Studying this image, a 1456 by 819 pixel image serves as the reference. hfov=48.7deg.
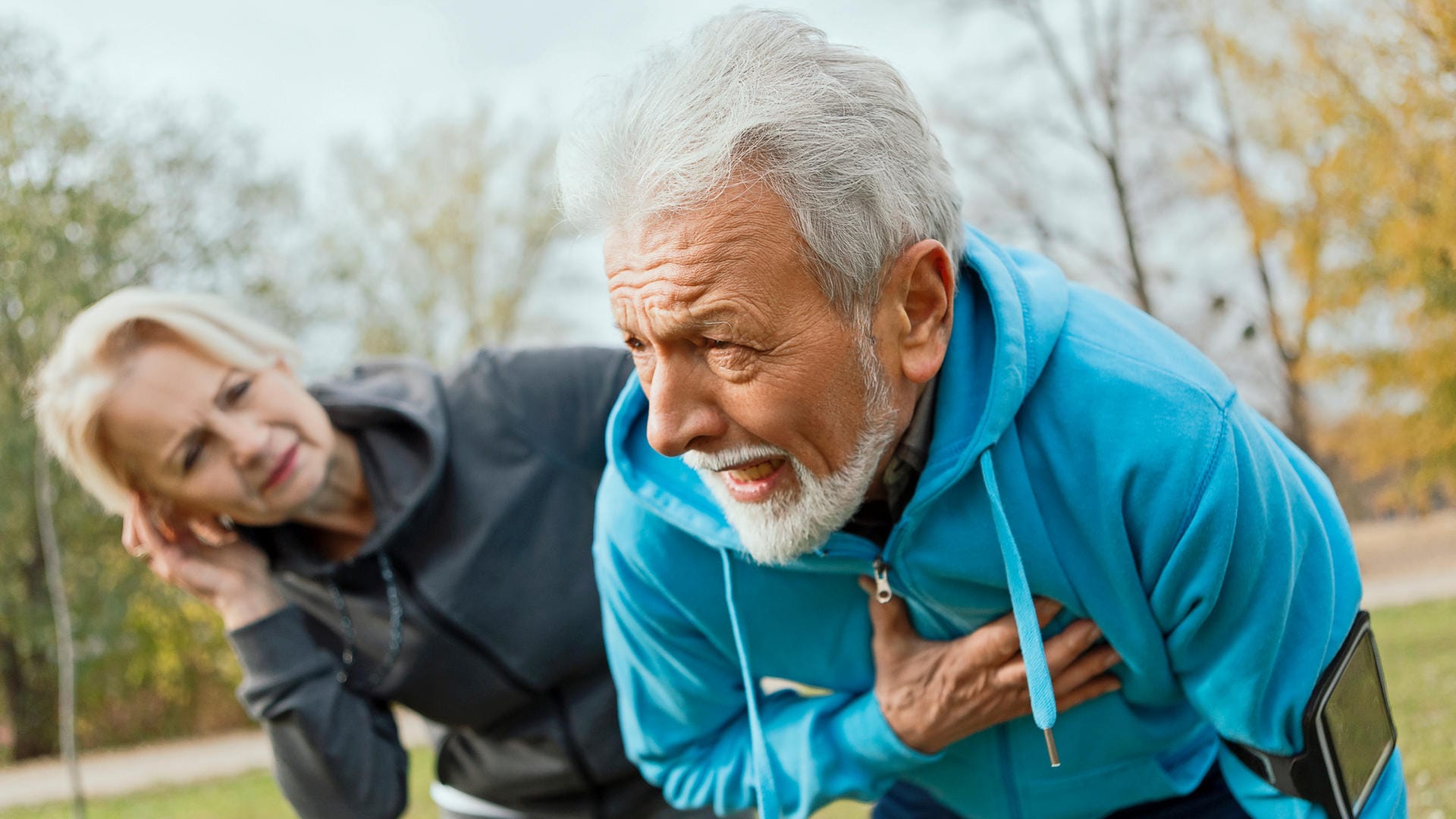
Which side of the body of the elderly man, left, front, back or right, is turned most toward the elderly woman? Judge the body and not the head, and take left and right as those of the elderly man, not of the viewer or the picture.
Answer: right

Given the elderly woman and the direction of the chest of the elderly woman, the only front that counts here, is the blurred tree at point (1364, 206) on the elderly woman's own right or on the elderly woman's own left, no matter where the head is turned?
on the elderly woman's own left

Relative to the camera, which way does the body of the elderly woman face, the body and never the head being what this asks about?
toward the camera

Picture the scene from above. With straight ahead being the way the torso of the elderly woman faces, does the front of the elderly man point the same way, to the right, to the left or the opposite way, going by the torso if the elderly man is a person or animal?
to the right

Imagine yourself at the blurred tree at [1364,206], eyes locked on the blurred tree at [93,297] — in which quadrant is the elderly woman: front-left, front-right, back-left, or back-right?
front-left

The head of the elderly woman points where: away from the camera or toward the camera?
toward the camera

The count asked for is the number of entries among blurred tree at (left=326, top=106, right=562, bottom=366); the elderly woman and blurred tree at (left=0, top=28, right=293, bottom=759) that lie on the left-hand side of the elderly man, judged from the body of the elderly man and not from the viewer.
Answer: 0

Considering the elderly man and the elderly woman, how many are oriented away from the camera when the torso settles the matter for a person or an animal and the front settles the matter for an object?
0

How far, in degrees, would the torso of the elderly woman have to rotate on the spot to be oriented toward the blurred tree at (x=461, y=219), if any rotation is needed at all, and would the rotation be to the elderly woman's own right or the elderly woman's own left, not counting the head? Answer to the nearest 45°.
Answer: approximately 180°

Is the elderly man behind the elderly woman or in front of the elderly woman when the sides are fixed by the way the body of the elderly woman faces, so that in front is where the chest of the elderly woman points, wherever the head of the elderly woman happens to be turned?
in front

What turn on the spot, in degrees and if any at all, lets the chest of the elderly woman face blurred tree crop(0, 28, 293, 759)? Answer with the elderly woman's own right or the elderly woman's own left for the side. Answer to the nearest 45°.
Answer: approximately 180°

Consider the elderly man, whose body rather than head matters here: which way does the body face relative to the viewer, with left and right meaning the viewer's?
facing the viewer and to the left of the viewer

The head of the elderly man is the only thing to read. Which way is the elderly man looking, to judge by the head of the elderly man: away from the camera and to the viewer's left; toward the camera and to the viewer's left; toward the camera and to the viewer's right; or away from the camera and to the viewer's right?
toward the camera and to the viewer's left

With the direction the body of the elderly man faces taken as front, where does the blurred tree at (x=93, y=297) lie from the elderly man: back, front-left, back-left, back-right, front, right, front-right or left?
right

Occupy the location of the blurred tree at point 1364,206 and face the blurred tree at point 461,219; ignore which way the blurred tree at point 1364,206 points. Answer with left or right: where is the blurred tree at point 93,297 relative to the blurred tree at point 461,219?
left
